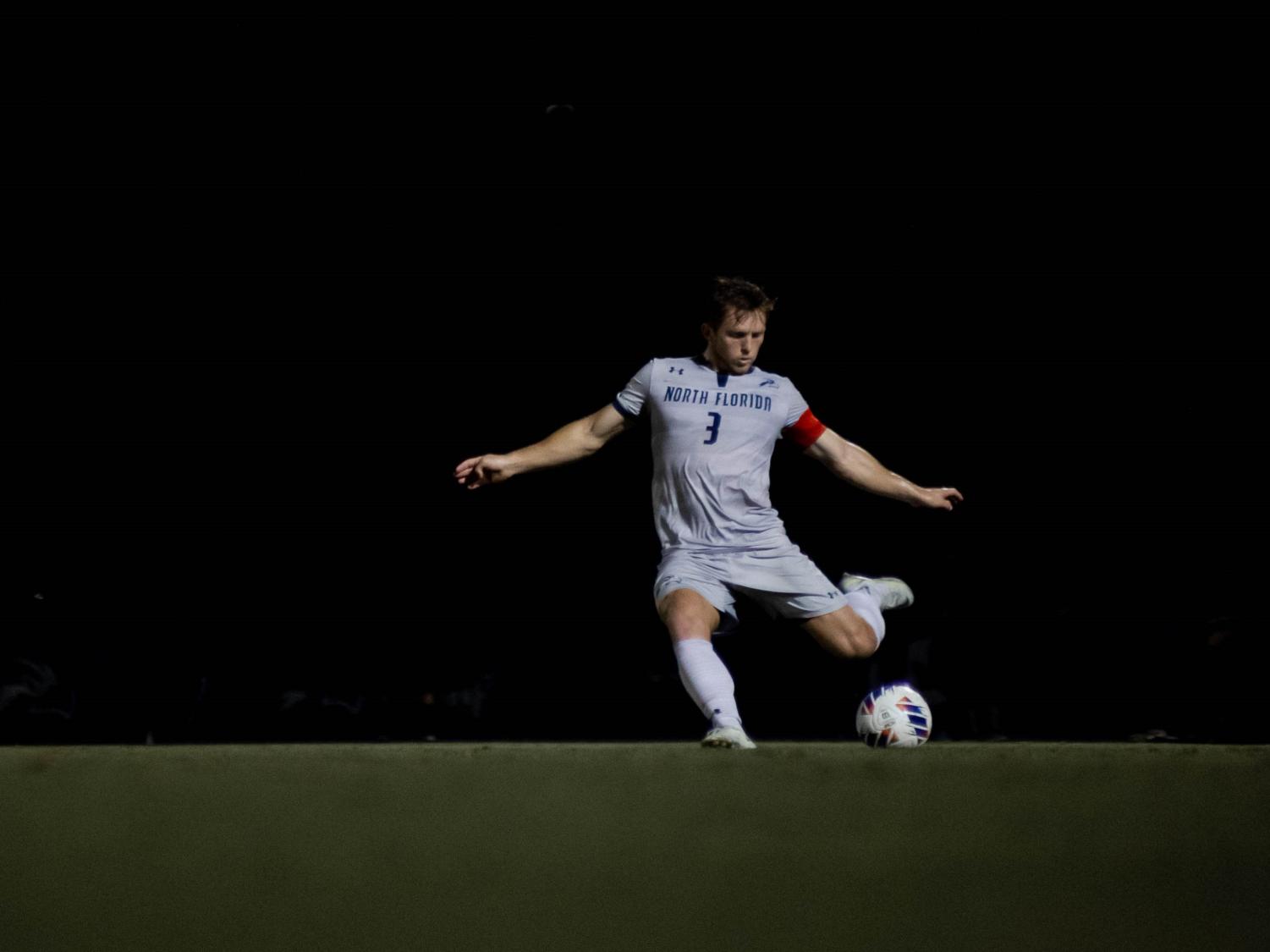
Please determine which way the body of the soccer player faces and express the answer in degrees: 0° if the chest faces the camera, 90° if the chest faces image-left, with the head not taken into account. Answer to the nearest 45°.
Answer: approximately 0°
